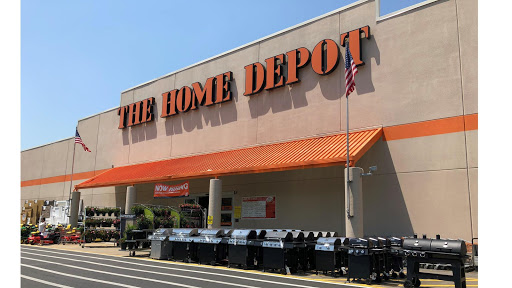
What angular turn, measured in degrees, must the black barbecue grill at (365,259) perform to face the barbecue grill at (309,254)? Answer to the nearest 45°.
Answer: approximately 90° to its right

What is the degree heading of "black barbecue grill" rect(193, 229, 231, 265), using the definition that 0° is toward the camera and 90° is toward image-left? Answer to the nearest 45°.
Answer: approximately 45°

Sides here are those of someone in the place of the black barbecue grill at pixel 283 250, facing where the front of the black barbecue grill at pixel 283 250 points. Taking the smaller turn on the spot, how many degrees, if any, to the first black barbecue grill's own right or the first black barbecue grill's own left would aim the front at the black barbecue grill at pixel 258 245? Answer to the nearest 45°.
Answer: approximately 90° to the first black barbecue grill's own right

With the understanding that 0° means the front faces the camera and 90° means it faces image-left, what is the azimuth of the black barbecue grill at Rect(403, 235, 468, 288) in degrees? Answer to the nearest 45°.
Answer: approximately 45°

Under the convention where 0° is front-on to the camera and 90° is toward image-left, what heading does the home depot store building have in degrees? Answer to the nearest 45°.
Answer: approximately 45°

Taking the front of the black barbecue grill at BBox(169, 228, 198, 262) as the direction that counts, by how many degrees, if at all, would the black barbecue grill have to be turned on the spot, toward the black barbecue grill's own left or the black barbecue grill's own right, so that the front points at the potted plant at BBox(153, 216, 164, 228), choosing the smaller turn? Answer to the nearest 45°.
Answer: approximately 135° to the black barbecue grill's own right

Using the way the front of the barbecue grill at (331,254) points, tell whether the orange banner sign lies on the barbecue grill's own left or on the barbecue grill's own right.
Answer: on the barbecue grill's own right

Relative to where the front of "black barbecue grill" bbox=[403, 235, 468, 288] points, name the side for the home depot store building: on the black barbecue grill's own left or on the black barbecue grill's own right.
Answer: on the black barbecue grill's own right

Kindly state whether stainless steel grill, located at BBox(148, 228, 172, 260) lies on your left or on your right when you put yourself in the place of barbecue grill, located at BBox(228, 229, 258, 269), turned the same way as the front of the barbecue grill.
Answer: on your right

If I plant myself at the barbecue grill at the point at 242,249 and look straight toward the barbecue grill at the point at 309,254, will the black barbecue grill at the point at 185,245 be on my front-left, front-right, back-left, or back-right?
back-left
